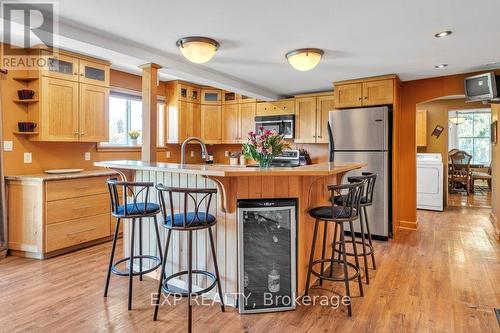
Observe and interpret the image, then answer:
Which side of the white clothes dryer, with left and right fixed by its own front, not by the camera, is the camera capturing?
front

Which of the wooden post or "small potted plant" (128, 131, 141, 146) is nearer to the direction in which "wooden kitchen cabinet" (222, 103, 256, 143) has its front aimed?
the wooden post

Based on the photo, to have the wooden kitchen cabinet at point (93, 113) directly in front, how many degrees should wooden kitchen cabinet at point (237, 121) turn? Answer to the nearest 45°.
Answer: approximately 45° to its right

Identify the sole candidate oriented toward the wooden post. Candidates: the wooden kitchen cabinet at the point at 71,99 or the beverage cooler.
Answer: the wooden kitchen cabinet

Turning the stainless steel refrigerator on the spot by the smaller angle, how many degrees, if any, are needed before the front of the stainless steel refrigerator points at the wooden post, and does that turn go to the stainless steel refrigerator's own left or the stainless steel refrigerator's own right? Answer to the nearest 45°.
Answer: approximately 45° to the stainless steel refrigerator's own right

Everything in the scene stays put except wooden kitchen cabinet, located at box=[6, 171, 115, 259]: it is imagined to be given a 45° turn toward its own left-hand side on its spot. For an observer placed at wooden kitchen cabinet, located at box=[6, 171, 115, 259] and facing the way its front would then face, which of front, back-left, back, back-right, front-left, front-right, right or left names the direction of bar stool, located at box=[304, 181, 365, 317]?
front-right

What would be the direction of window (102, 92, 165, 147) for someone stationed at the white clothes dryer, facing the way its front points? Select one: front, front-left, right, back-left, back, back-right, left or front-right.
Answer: front-right

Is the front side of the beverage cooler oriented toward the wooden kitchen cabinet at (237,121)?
no

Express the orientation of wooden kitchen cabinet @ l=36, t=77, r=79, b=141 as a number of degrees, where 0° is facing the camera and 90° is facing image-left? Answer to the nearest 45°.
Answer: approximately 315°

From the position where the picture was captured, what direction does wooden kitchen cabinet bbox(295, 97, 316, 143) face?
facing the viewer

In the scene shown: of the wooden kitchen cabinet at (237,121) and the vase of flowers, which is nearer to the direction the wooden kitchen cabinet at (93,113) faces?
the vase of flowers

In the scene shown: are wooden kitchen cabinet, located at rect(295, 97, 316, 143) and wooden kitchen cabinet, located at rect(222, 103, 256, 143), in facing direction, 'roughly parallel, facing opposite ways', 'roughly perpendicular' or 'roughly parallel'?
roughly parallel

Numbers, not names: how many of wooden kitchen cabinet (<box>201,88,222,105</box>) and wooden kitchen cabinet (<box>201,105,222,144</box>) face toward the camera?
2

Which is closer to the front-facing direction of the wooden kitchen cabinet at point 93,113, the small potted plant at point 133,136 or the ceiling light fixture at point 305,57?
the ceiling light fixture

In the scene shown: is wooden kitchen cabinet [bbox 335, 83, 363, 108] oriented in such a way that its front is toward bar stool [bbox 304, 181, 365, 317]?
yes

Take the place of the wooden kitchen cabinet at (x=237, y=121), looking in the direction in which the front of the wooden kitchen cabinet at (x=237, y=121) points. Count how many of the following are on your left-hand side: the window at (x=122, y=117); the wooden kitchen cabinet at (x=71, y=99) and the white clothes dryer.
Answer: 1

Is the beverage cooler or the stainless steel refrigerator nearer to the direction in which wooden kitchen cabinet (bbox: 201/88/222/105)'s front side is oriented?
the beverage cooler

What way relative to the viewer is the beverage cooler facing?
toward the camera

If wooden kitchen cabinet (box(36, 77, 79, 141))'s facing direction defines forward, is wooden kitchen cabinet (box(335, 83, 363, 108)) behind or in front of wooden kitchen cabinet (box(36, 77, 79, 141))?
in front
